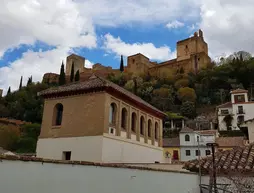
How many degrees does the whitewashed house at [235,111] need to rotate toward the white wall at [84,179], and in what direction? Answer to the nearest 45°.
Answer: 0° — it already faces it

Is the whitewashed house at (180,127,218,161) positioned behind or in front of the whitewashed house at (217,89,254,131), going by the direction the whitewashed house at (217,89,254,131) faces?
in front

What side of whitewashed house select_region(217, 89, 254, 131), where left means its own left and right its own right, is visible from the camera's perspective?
front

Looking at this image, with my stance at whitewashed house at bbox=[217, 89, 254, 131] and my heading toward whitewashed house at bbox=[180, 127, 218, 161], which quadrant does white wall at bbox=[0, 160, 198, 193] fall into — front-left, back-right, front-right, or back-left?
front-left

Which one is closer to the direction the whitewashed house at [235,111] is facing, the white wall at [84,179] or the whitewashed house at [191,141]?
the white wall
